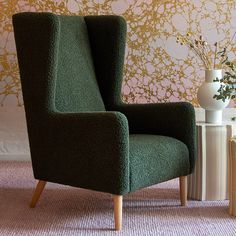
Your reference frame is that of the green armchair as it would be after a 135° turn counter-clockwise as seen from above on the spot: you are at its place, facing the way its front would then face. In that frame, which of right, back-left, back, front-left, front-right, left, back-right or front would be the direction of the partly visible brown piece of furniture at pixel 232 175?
right

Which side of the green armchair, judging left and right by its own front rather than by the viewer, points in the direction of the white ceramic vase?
left

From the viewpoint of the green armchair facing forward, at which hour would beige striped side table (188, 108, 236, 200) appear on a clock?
The beige striped side table is roughly at 10 o'clock from the green armchair.

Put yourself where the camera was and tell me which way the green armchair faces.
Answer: facing the viewer and to the right of the viewer
